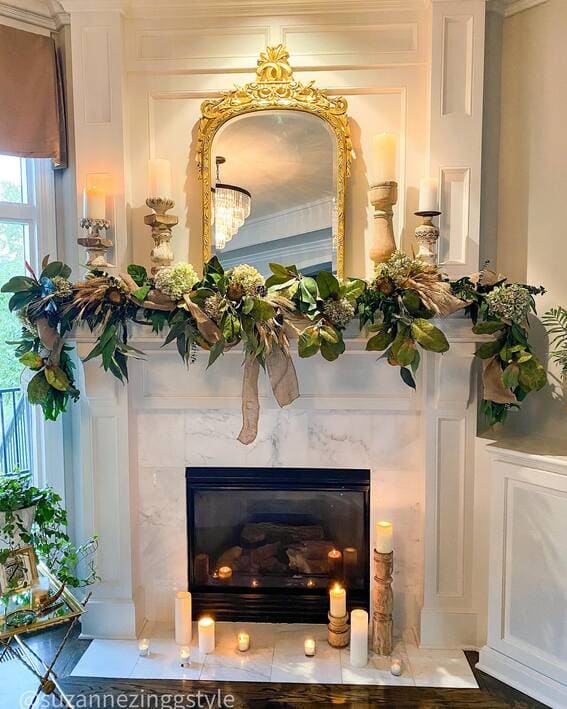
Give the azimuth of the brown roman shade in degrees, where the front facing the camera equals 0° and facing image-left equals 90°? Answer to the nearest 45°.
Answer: approximately 315°

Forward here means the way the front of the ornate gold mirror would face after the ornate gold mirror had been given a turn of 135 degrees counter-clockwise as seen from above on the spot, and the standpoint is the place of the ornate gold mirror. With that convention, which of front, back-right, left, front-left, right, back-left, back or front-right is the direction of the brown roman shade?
back-left

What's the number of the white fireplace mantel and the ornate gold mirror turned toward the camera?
2

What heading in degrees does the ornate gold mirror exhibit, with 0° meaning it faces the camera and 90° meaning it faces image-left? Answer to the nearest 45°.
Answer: approximately 0°

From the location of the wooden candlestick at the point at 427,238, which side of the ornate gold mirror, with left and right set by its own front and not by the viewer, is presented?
left

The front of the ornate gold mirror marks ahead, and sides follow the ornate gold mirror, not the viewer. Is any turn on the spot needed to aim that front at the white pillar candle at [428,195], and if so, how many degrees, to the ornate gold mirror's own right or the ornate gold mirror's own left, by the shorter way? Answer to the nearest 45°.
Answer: approximately 90° to the ornate gold mirror's own left

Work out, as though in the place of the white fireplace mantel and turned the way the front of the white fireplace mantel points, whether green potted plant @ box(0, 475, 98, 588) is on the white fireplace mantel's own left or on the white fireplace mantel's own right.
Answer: on the white fireplace mantel's own right
